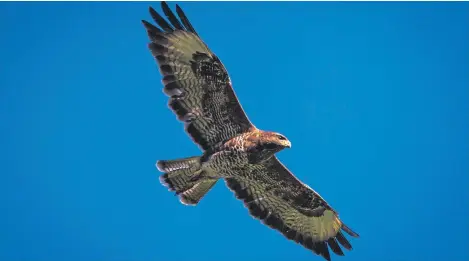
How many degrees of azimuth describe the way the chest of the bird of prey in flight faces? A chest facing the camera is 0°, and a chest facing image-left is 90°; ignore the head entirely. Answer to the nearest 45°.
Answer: approximately 270°
